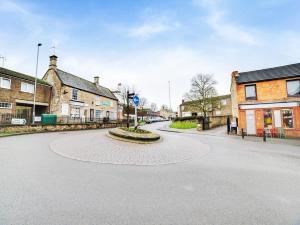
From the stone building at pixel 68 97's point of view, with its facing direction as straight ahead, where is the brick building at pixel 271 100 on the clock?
the brick building at pixel 271 100 is roughly at 12 o'clock from the stone building at pixel 68 97.

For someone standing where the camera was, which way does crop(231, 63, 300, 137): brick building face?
facing the viewer

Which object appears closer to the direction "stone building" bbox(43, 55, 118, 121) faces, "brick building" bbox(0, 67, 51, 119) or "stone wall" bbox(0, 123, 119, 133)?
the stone wall

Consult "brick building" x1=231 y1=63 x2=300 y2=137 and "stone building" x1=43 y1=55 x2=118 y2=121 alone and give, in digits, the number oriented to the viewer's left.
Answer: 0

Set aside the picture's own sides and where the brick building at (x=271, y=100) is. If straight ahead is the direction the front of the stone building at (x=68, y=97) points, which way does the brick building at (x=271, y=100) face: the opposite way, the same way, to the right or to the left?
to the right

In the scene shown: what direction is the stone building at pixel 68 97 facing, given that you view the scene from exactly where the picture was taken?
facing the viewer and to the right of the viewer

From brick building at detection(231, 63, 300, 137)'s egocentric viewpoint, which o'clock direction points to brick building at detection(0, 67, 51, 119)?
brick building at detection(0, 67, 51, 119) is roughly at 2 o'clock from brick building at detection(231, 63, 300, 137).

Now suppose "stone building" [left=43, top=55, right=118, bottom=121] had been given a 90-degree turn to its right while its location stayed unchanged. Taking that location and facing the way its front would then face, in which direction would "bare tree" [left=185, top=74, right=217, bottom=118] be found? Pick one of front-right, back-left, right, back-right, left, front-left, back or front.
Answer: back-left

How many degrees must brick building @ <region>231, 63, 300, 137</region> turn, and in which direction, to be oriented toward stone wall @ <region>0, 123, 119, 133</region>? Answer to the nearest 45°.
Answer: approximately 45° to its right
